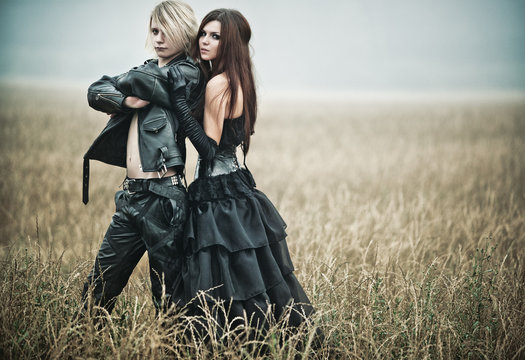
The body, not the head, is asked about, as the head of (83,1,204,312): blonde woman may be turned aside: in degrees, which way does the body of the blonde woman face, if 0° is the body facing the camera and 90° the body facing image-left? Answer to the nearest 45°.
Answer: approximately 45°
